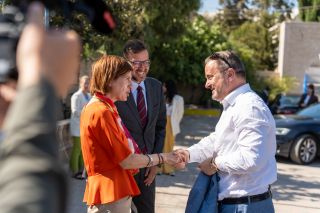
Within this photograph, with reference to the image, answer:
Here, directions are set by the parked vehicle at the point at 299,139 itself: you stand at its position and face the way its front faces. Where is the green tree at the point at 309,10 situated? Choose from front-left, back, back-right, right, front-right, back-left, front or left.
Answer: back-right

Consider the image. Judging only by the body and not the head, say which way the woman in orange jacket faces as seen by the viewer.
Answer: to the viewer's right

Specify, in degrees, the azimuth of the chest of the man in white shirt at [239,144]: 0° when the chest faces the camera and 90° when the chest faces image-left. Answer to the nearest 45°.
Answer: approximately 90°

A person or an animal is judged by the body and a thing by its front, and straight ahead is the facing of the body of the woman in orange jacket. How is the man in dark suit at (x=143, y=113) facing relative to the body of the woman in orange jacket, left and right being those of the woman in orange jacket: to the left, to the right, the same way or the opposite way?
to the right

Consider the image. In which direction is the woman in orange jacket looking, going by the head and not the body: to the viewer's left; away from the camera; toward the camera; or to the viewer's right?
to the viewer's right

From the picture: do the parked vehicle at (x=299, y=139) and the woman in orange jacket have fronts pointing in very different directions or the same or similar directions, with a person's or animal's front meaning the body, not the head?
very different directions

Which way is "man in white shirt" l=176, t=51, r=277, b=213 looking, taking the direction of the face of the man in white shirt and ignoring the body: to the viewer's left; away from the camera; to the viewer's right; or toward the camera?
to the viewer's left

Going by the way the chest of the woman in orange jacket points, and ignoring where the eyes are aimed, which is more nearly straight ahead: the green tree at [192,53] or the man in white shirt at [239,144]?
the man in white shirt

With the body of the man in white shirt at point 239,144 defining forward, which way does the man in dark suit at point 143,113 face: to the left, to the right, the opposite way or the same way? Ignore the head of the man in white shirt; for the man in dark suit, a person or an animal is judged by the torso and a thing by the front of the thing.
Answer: to the left

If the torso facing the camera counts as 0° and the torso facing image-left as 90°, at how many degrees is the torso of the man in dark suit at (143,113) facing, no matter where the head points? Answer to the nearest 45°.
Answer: approximately 0°

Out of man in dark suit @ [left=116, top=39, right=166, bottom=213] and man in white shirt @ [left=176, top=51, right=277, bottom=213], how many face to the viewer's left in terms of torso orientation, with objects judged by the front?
1

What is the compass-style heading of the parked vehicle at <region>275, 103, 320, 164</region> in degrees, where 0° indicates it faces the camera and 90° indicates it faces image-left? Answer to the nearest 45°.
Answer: approximately 45°

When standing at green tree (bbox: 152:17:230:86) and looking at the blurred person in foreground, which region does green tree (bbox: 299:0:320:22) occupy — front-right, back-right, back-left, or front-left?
back-left
